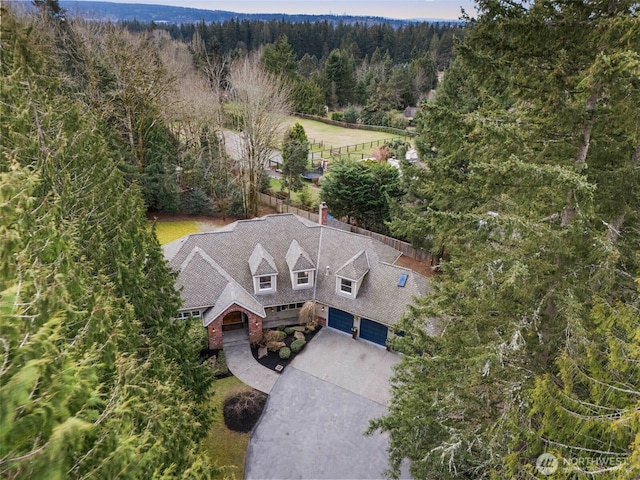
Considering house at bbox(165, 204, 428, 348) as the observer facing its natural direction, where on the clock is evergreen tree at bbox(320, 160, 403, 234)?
The evergreen tree is roughly at 7 o'clock from the house.

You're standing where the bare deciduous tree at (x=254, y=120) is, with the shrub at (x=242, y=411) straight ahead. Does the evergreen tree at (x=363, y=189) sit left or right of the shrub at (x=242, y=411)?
left

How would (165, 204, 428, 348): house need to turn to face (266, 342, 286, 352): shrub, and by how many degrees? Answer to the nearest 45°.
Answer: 0° — it already faces it

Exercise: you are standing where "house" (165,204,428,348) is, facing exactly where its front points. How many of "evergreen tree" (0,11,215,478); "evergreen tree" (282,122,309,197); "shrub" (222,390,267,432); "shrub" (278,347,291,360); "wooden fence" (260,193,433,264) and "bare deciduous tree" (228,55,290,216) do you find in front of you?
3

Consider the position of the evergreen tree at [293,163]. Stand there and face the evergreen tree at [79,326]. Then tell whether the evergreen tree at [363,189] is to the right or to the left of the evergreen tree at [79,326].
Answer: left

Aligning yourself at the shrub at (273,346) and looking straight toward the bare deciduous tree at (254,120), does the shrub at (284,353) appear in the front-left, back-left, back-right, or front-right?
back-right

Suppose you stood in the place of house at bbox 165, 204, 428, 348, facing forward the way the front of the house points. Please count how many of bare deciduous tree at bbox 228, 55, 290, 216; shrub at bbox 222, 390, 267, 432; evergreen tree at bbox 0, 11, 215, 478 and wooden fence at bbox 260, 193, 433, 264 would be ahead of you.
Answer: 2

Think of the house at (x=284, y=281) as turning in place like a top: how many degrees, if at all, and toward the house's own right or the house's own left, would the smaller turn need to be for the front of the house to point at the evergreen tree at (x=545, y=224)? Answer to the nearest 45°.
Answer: approximately 45° to the house's own left

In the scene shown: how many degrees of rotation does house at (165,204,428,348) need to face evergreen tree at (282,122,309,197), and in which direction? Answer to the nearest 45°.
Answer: approximately 180°

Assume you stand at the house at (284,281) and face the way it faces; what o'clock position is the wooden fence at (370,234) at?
The wooden fence is roughly at 7 o'clock from the house.

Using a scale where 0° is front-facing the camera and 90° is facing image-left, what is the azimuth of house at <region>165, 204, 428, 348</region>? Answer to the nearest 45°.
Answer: approximately 0°

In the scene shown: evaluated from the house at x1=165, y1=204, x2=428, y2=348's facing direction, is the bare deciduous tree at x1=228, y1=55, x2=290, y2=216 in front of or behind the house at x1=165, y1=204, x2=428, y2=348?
behind
